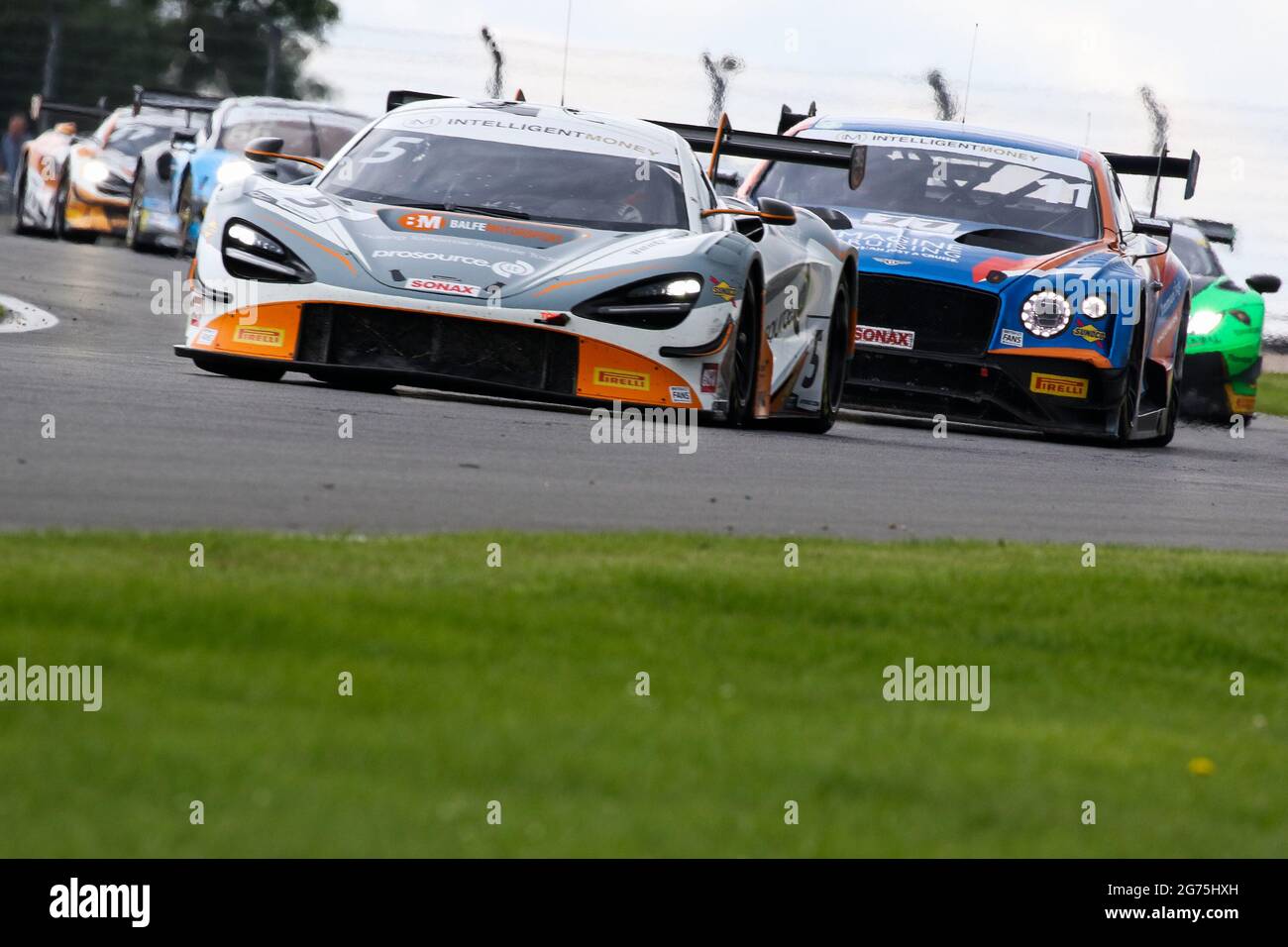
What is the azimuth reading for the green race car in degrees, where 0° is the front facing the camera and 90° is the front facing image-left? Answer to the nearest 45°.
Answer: approximately 0°

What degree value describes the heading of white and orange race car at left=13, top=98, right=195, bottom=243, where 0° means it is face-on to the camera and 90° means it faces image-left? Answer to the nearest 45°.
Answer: approximately 315°

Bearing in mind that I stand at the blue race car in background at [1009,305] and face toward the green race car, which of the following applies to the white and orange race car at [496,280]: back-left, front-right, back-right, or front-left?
back-left

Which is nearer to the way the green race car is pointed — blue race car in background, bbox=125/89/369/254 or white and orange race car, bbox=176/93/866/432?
the white and orange race car
